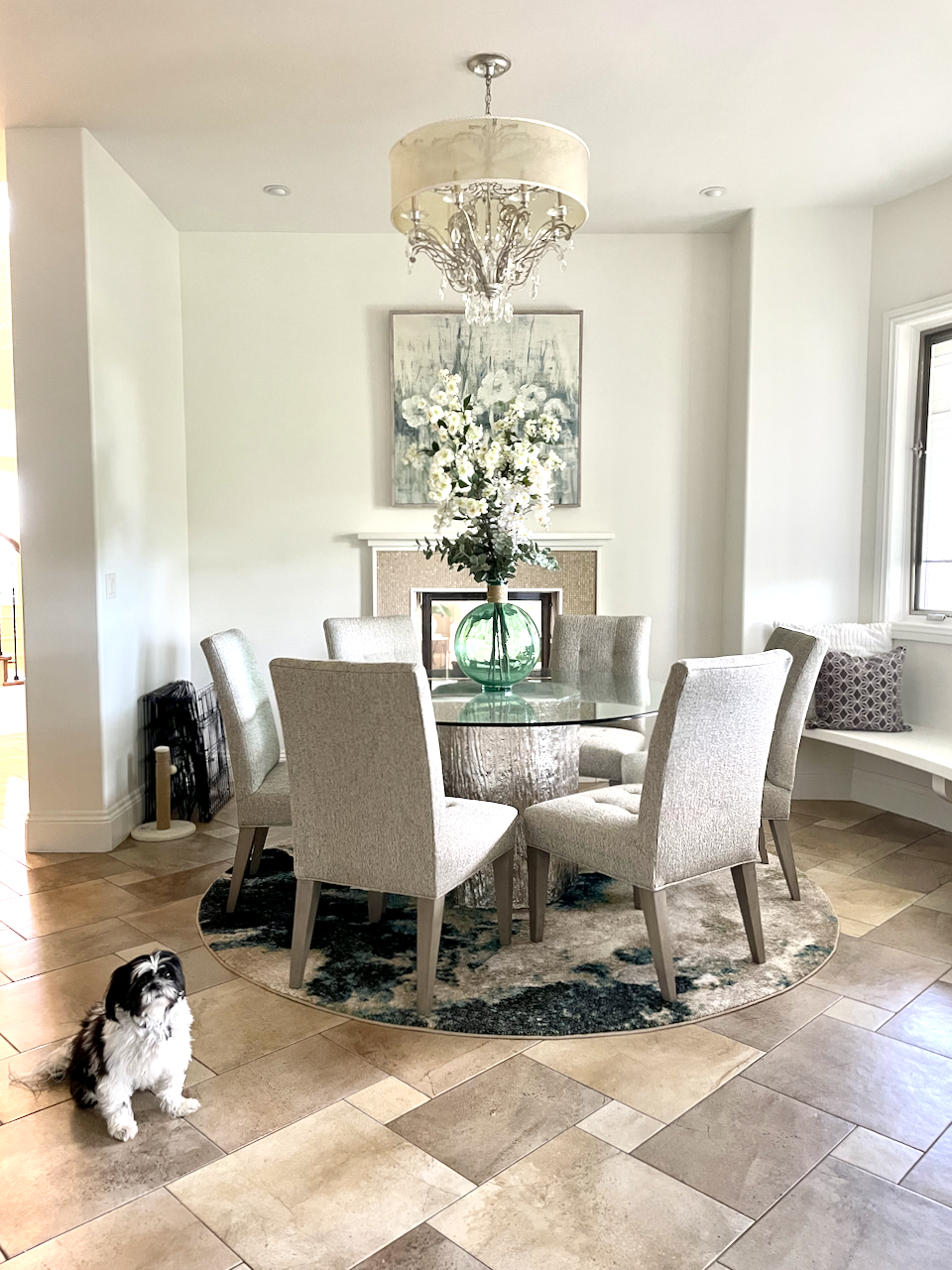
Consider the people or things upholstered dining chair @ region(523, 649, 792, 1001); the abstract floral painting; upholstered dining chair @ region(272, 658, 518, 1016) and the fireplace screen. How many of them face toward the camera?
2

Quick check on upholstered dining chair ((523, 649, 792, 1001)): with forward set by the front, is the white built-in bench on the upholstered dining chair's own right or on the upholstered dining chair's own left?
on the upholstered dining chair's own right

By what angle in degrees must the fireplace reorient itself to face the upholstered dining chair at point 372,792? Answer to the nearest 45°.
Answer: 0° — it already faces it

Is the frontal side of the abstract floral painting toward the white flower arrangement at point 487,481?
yes

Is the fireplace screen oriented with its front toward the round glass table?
yes

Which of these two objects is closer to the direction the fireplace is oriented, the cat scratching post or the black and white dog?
the black and white dog

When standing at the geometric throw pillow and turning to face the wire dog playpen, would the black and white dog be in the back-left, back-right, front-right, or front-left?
front-left

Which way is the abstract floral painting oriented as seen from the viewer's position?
toward the camera

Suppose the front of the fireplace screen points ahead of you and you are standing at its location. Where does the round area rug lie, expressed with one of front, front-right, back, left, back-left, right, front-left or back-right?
front

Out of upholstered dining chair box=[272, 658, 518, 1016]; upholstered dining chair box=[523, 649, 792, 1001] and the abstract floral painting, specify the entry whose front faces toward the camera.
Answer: the abstract floral painting

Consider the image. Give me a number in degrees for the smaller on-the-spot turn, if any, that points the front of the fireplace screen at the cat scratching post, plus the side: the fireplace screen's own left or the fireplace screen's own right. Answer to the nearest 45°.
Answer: approximately 45° to the fireplace screen's own right

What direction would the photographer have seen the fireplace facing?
facing the viewer

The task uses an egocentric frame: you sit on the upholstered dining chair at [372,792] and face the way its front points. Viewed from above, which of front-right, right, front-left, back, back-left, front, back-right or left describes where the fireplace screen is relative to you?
front-left

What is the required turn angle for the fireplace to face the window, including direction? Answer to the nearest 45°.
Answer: approximately 90° to its left

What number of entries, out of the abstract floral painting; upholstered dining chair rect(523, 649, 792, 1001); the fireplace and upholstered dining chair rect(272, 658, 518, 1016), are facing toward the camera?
2

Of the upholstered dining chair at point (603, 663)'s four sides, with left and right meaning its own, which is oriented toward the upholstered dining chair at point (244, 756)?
front

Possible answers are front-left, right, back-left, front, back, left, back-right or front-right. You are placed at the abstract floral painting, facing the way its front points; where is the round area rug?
front

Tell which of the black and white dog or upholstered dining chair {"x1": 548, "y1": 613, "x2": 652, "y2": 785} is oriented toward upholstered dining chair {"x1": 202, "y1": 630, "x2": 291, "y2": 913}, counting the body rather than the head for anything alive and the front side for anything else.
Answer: upholstered dining chair {"x1": 548, "y1": 613, "x2": 652, "y2": 785}
